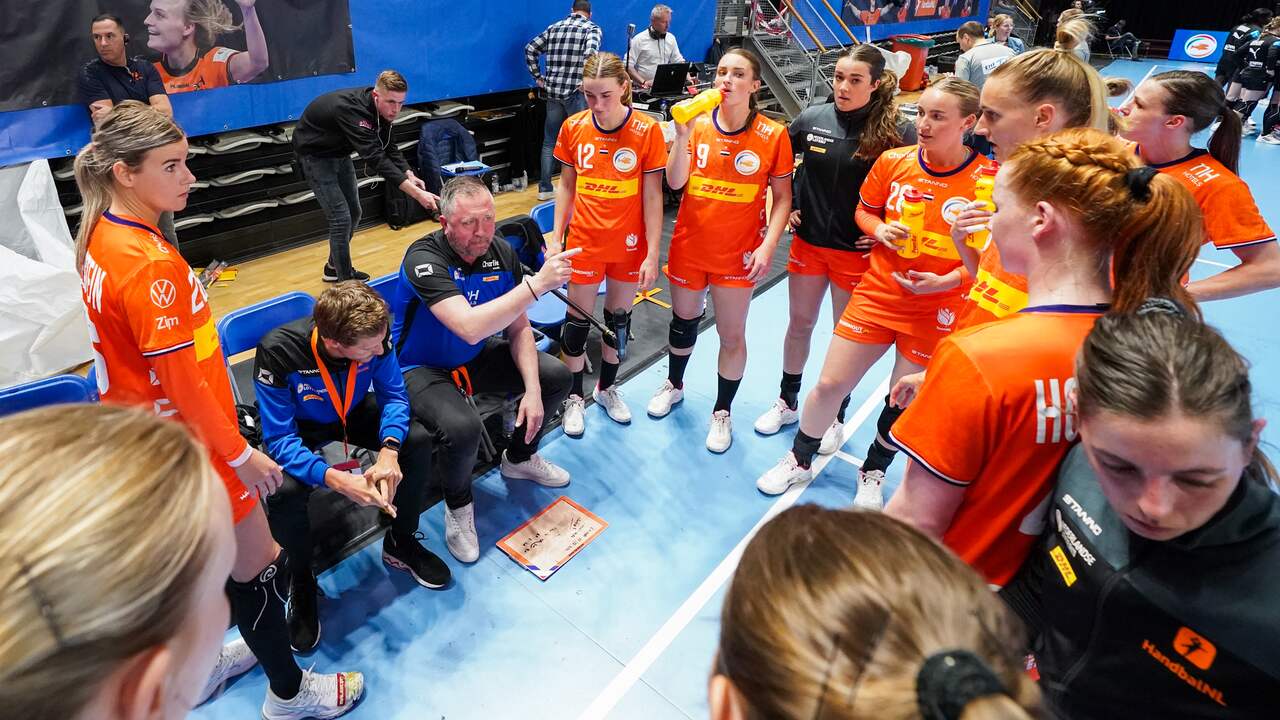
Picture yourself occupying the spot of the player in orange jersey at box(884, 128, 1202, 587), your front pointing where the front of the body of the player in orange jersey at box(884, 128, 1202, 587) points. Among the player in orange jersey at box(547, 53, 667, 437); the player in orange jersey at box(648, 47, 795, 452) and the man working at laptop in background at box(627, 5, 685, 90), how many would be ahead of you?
3

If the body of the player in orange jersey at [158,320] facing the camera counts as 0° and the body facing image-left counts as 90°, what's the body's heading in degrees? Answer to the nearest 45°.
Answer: approximately 270°

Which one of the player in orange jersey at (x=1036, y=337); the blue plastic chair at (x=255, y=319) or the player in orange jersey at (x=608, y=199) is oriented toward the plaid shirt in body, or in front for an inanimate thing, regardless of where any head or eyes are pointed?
the player in orange jersey at (x=1036, y=337)

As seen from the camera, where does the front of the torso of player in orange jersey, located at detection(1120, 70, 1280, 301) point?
to the viewer's left

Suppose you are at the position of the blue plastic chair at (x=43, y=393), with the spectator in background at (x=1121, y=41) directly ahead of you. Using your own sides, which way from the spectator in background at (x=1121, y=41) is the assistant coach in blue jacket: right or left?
right

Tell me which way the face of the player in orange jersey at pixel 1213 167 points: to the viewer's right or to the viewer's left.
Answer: to the viewer's left

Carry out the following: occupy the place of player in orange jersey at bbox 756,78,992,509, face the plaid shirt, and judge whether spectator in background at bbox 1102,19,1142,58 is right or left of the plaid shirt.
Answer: right

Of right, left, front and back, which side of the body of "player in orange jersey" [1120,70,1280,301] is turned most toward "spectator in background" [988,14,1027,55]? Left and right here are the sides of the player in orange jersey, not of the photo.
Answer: right

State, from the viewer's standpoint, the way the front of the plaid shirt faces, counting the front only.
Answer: away from the camera

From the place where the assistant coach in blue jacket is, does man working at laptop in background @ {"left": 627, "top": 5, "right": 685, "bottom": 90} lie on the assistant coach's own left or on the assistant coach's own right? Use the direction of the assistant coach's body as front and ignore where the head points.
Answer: on the assistant coach's own left

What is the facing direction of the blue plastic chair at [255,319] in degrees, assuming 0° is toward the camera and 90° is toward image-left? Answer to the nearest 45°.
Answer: approximately 315°

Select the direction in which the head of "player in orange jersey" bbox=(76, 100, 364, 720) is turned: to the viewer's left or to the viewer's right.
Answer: to the viewer's right

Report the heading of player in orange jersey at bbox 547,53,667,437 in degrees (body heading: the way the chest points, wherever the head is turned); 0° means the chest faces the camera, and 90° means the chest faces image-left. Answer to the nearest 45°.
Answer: approximately 0°

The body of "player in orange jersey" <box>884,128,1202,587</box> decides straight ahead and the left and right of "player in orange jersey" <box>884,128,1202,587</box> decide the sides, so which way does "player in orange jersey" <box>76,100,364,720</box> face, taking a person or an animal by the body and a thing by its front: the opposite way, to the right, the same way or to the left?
to the right
